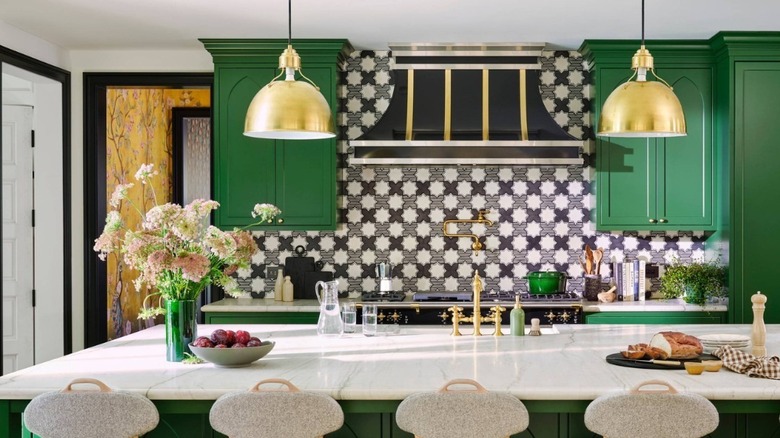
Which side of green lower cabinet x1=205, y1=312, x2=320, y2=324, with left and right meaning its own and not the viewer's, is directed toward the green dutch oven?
left

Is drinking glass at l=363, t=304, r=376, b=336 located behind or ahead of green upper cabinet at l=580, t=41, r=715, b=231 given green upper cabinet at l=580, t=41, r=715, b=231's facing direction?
ahead

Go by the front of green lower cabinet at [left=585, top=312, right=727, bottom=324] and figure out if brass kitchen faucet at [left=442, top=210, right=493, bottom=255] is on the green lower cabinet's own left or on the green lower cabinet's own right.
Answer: on the green lower cabinet's own right

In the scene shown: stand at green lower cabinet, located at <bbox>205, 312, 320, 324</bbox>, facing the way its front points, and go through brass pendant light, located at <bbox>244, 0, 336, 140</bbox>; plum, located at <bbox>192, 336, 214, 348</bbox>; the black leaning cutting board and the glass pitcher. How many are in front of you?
3

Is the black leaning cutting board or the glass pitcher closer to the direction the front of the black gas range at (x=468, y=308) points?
the glass pitcher

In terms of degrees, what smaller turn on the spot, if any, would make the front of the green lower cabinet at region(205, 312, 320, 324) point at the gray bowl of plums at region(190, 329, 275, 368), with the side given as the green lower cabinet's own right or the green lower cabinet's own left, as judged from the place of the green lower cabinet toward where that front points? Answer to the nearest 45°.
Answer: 0° — it already faces it

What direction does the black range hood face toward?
toward the camera

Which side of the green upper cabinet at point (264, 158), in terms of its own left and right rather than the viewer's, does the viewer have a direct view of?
front

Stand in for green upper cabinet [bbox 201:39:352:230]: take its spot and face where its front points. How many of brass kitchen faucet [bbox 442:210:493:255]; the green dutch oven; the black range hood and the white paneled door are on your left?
3

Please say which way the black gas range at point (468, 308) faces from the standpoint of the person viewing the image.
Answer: facing the viewer
